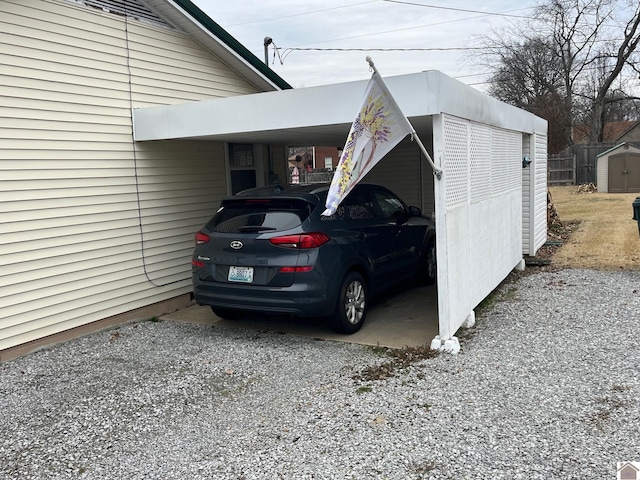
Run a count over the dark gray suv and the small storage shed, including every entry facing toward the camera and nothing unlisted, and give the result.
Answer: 1

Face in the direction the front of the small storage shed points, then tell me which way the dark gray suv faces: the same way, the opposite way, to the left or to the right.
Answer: the opposite way

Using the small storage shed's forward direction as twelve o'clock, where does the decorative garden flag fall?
The decorative garden flag is roughly at 12 o'clock from the small storage shed.

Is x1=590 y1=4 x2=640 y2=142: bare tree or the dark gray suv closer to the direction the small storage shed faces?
the dark gray suv

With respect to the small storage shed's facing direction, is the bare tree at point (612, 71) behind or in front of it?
behind

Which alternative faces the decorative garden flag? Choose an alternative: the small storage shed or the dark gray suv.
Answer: the small storage shed

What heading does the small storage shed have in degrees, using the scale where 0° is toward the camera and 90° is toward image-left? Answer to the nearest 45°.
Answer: approximately 0°

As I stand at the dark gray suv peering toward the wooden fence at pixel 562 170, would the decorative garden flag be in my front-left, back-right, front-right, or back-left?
back-right

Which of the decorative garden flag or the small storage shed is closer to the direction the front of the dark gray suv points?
the small storage shed

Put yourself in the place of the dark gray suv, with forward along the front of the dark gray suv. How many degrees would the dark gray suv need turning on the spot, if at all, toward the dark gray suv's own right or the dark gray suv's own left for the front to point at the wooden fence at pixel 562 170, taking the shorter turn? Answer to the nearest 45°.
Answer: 0° — it already faces it

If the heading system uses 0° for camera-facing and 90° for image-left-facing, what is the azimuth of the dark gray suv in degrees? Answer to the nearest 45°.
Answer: approximately 225°

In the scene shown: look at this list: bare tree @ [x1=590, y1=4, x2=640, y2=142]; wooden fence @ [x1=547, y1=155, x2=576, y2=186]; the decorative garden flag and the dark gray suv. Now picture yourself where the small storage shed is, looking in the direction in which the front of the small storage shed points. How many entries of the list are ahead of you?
2
